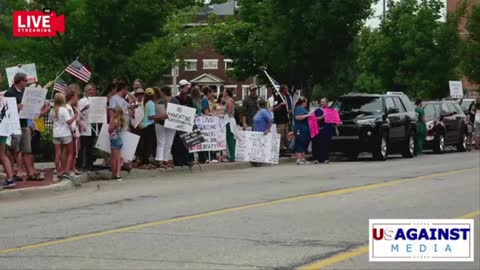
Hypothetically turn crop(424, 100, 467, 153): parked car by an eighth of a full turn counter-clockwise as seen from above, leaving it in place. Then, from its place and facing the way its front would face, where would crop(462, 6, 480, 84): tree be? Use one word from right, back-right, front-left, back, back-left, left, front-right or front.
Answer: back

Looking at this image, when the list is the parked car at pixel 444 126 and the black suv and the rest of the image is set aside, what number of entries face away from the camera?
0

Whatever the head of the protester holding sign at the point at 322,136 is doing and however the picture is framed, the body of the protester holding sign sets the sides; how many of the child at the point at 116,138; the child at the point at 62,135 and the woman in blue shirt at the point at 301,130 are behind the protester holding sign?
0

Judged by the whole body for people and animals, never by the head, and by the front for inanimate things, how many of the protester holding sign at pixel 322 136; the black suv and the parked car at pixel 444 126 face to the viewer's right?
0

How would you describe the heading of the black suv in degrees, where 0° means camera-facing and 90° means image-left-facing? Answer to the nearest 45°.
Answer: approximately 45°

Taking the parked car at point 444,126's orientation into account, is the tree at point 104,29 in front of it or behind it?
in front

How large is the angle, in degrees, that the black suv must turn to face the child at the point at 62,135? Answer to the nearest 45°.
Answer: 0° — it already faces them

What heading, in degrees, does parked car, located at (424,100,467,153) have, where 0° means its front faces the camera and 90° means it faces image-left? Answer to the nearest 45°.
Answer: approximately 45°

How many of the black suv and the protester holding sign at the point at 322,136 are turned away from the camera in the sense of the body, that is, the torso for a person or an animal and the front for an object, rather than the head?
0

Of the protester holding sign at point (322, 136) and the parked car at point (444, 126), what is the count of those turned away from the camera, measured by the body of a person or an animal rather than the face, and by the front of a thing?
0

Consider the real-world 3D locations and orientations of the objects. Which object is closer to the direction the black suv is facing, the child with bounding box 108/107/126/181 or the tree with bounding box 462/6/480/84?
the child

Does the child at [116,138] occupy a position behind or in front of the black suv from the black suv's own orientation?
in front
